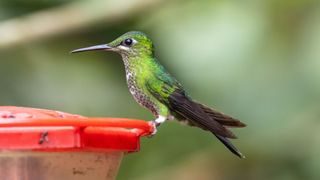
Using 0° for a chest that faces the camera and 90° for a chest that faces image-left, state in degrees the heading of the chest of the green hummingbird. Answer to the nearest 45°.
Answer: approximately 90°
